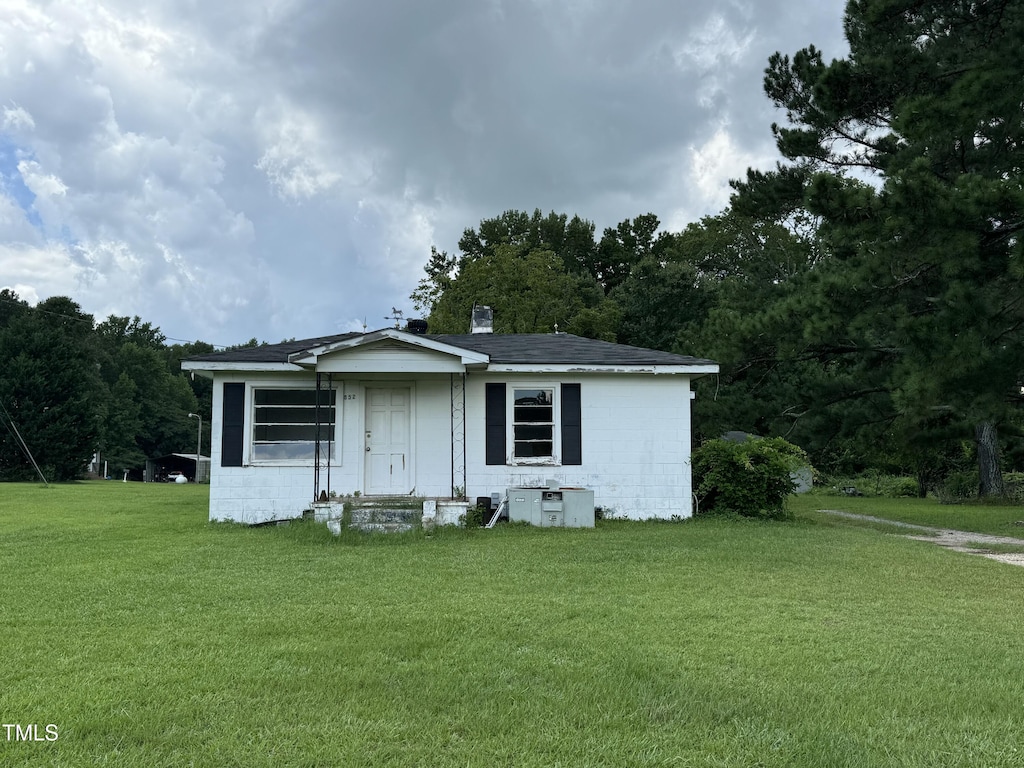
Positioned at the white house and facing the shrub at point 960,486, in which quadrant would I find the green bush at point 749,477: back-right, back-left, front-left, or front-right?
front-right

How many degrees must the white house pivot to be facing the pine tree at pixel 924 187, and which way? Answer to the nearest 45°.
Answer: approximately 90° to its left

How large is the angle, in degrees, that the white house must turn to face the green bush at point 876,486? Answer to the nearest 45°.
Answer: approximately 135° to its left

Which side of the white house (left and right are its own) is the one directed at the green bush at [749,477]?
left

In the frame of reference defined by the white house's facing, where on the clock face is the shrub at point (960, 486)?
The shrub is roughly at 8 o'clock from the white house.

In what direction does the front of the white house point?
toward the camera
